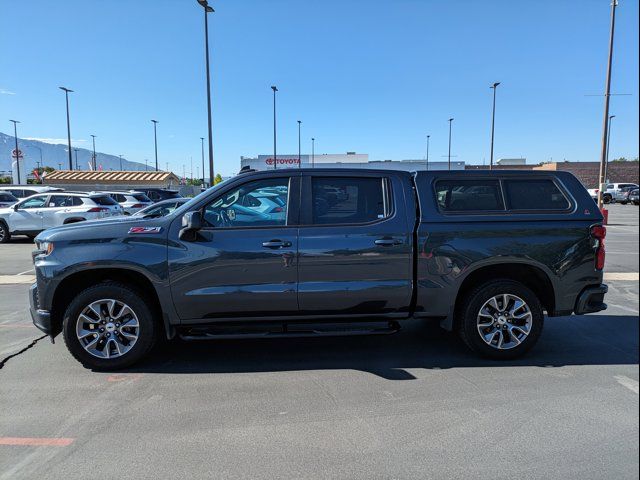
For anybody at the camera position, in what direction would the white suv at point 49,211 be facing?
facing away from the viewer and to the left of the viewer

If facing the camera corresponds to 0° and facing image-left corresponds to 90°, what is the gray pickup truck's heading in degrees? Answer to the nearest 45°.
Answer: approximately 90°

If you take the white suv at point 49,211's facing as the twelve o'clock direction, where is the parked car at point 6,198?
The parked car is roughly at 1 o'clock from the white suv.

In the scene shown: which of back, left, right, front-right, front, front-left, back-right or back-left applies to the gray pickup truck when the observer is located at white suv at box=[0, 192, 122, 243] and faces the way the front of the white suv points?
back-left
